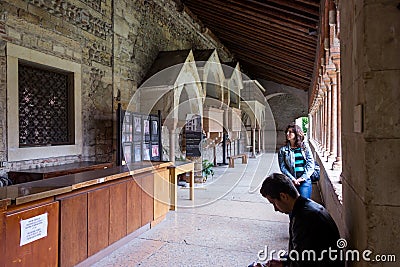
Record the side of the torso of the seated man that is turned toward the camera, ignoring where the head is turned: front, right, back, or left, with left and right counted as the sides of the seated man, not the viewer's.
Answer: left

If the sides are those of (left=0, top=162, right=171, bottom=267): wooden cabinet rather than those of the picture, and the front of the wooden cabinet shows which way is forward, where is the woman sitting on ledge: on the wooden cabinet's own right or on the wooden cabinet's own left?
on the wooden cabinet's own left

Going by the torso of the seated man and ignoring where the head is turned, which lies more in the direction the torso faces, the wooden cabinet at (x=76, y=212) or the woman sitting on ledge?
the wooden cabinet

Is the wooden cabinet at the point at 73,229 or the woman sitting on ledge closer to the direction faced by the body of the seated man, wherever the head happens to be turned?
the wooden cabinet

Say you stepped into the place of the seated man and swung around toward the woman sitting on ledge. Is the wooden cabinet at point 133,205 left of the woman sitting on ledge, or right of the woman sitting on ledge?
left

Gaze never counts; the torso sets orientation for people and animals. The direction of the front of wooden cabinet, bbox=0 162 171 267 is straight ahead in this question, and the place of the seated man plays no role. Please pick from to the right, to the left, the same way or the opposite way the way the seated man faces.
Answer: the opposite way

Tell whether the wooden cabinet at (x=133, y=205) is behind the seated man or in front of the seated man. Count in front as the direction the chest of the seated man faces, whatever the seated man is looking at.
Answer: in front

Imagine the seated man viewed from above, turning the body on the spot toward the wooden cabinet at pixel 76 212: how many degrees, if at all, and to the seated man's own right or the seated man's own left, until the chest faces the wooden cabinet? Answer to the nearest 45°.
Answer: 0° — they already face it

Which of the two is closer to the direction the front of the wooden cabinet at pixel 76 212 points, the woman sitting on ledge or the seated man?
the seated man

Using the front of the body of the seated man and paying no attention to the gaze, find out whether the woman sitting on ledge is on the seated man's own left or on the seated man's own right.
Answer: on the seated man's own right

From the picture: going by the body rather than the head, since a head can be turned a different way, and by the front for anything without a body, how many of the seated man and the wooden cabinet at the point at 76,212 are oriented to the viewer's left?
1

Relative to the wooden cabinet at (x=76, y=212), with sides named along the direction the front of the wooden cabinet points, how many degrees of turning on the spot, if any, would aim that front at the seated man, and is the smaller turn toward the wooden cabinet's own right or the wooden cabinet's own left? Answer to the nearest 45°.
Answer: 0° — it already faces them
